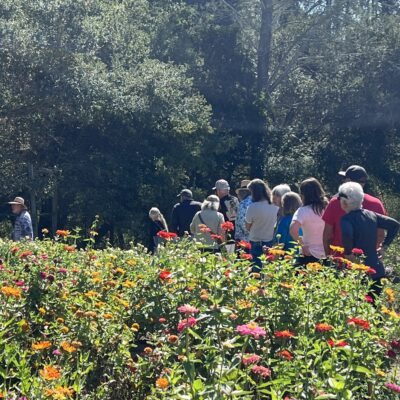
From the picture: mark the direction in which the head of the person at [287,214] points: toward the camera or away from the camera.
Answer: away from the camera

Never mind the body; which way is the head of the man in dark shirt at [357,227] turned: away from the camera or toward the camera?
away from the camera

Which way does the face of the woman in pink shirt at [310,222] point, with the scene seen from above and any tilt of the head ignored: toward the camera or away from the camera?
away from the camera

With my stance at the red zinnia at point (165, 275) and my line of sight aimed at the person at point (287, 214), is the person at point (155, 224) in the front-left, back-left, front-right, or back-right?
front-left

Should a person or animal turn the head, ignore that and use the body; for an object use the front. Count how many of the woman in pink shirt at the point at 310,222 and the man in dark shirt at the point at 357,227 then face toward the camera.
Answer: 0

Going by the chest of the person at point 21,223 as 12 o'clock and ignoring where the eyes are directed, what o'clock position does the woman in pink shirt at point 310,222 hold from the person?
The woman in pink shirt is roughly at 8 o'clock from the person.

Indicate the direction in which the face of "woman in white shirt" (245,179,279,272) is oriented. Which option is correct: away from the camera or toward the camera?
away from the camera

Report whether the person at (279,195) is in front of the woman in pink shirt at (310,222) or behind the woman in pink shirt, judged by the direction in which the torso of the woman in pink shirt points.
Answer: in front

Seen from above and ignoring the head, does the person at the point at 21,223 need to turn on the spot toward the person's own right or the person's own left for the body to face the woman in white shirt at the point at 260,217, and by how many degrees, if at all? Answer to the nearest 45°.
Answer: approximately 135° to the person's own left
